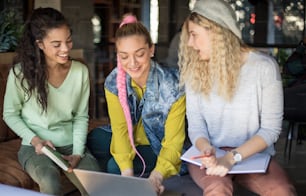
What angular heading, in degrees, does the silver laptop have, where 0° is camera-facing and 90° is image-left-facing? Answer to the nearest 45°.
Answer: approximately 225°

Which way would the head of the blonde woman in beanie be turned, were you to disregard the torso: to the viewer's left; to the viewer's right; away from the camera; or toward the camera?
to the viewer's left
